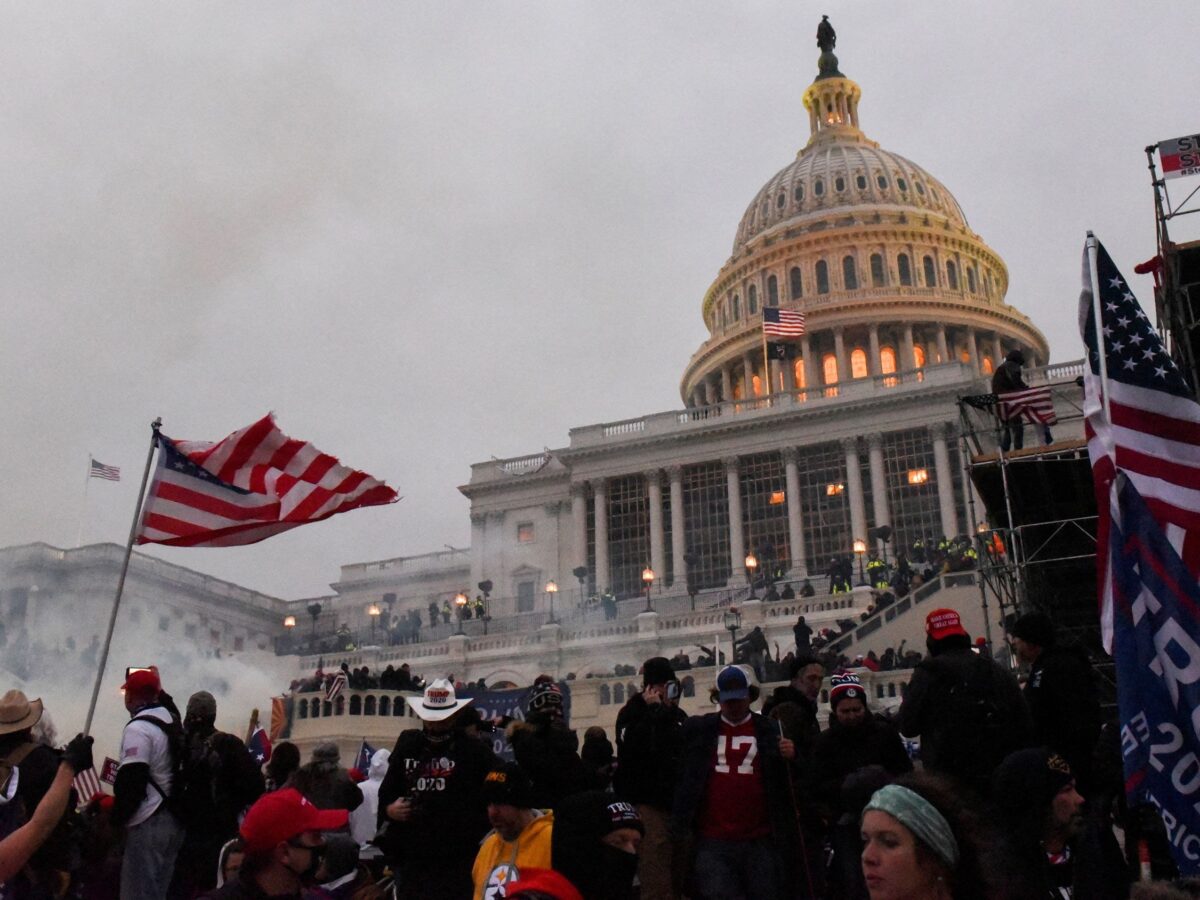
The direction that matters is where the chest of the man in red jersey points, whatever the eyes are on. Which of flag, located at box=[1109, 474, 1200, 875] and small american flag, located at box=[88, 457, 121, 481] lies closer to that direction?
the flag

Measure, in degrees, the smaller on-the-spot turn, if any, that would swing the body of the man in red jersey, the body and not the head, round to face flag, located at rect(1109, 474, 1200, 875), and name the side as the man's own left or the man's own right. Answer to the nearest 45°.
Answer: approximately 45° to the man's own left

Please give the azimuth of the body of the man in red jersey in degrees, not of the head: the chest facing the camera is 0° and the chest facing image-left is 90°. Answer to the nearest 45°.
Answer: approximately 0°

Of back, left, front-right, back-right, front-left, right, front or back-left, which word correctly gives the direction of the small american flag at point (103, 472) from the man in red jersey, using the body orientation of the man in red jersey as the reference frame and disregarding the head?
back-right

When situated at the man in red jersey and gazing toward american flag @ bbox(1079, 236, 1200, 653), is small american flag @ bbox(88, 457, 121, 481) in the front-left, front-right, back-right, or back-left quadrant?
back-left

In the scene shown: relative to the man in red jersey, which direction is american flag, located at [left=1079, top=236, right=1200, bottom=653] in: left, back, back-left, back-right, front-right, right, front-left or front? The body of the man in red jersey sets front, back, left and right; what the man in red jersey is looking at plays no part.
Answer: left
